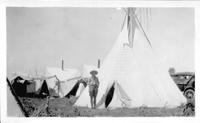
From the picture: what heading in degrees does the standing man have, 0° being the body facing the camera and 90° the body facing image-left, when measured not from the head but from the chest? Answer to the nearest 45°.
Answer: approximately 0°

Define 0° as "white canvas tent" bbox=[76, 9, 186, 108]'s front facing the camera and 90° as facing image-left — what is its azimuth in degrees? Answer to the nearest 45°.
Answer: approximately 45°
